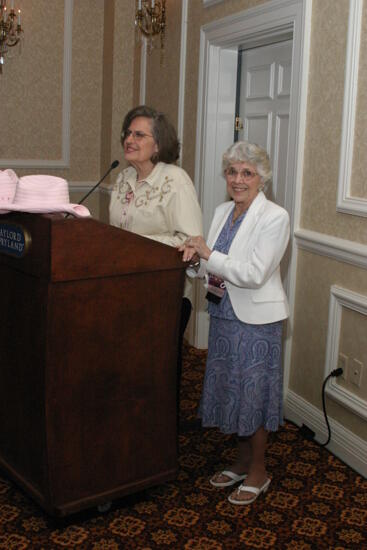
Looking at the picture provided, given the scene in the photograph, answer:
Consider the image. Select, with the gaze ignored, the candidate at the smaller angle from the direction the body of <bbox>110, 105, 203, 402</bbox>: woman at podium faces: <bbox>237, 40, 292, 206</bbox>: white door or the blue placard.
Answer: the blue placard

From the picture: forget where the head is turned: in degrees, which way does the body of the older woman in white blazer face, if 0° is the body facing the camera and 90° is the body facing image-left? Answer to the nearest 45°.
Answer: approximately 45°

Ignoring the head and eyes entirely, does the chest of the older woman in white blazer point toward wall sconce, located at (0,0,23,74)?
no

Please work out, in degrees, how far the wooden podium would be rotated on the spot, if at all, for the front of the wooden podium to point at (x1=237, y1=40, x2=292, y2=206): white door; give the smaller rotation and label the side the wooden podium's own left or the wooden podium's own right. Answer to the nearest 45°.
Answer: approximately 180°

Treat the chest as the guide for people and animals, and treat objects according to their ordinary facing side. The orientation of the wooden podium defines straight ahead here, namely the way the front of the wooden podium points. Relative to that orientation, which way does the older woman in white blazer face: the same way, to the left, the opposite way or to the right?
the same way

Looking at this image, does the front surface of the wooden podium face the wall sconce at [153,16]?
no

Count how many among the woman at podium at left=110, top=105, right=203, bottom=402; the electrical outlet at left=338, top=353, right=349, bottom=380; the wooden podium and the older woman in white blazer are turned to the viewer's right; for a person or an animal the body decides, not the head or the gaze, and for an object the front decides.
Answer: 0

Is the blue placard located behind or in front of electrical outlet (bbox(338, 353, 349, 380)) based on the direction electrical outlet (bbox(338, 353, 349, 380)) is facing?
in front

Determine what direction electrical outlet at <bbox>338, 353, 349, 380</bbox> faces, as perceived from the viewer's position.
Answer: facing the viewer and to the left of the viewer

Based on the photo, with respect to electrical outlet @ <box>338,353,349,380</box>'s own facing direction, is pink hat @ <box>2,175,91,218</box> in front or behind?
in front

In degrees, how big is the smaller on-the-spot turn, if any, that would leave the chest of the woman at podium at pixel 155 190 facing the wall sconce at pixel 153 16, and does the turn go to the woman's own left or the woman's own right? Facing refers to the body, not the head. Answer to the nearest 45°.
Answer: approximately 135° to the woman's own right

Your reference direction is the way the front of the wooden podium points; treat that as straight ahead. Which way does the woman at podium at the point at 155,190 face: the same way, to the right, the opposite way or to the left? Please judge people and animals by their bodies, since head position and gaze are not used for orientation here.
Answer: the same way

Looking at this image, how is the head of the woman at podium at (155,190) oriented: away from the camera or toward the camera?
toward the camera

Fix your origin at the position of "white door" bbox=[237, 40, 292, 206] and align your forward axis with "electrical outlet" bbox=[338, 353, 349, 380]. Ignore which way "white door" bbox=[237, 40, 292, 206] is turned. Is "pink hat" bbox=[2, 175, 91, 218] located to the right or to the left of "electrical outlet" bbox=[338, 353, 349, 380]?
right
